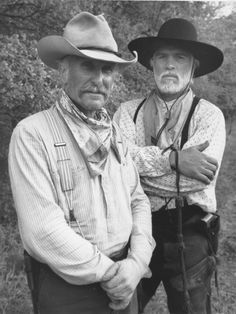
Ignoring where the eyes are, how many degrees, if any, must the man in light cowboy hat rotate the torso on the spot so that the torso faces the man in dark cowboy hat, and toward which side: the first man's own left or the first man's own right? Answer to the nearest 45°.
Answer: approximately 90° to the first man's own left

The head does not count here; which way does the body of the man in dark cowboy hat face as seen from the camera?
toward the camera

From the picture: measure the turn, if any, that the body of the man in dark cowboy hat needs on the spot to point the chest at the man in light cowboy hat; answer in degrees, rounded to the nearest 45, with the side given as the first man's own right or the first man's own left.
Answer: approximately 45° to the first man's own right

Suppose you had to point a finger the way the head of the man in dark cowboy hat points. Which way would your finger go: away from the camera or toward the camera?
toward the camera

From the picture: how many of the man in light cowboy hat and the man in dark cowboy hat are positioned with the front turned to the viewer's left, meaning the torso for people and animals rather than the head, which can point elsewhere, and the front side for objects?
0

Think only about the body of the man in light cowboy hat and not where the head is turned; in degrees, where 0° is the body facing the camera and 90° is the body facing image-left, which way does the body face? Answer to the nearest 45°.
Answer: approximately 315°
